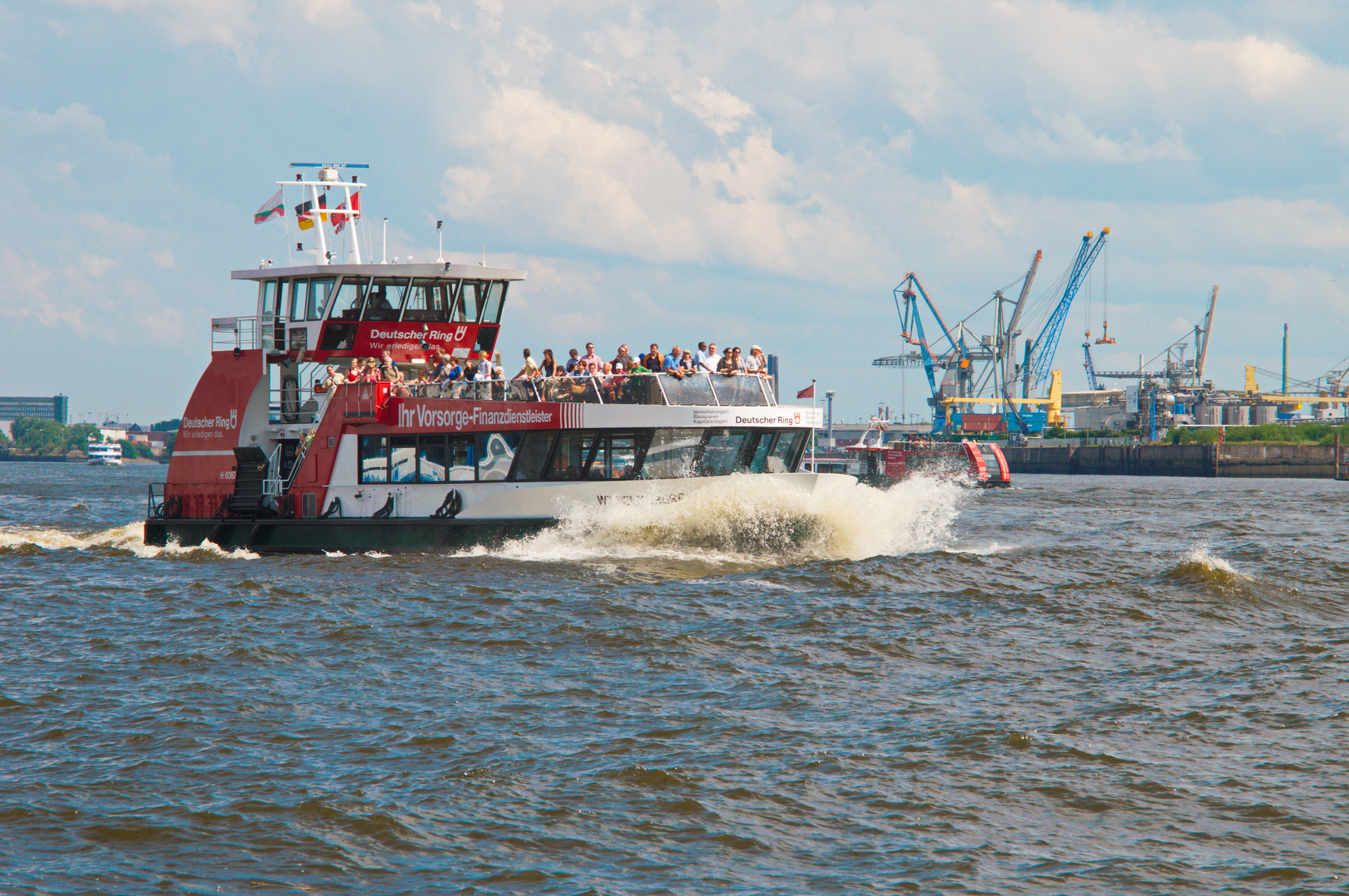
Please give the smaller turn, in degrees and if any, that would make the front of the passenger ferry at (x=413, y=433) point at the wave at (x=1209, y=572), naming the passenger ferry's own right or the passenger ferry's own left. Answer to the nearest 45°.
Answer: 0° — it already faces it

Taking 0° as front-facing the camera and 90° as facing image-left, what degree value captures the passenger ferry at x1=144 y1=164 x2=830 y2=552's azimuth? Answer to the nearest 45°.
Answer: approximately 270°

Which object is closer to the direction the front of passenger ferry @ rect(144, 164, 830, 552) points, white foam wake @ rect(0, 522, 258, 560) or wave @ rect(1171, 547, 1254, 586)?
the wave

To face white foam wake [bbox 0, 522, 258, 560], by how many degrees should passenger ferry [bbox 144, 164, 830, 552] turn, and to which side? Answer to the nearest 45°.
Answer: approximately 135° to its left
